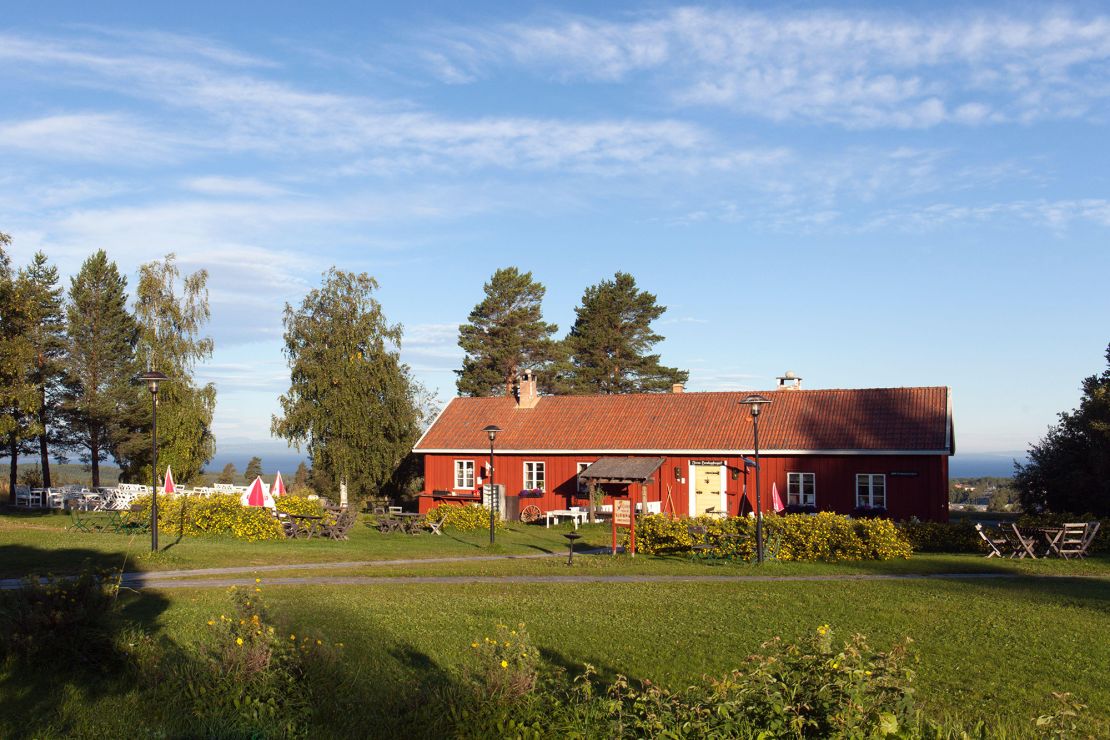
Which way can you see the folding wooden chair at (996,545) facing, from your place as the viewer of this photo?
facing to the right of the viewer

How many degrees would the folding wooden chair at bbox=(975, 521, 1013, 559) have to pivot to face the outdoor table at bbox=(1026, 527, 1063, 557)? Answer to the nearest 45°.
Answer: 0° — it already faces it

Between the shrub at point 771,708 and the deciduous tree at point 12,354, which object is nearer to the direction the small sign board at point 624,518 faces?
the shrub

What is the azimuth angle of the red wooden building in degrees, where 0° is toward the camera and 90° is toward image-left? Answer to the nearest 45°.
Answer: approximately 0°

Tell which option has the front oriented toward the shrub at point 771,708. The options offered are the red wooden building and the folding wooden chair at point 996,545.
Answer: the red wooden building

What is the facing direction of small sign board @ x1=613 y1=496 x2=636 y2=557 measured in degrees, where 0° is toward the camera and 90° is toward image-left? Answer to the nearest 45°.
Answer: approximately 0°

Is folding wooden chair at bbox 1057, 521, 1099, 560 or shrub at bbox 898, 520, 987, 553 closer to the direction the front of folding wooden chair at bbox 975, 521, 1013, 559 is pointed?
the folding wooden chair

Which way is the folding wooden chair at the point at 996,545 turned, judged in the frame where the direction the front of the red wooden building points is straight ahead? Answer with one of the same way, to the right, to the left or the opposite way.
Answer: to the left

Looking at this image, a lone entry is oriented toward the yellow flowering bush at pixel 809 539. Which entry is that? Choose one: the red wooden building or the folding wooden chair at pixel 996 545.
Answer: the red wooden building

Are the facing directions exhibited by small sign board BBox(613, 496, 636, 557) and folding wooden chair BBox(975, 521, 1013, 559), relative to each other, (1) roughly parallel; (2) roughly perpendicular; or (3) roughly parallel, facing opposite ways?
roughly perpendicular
